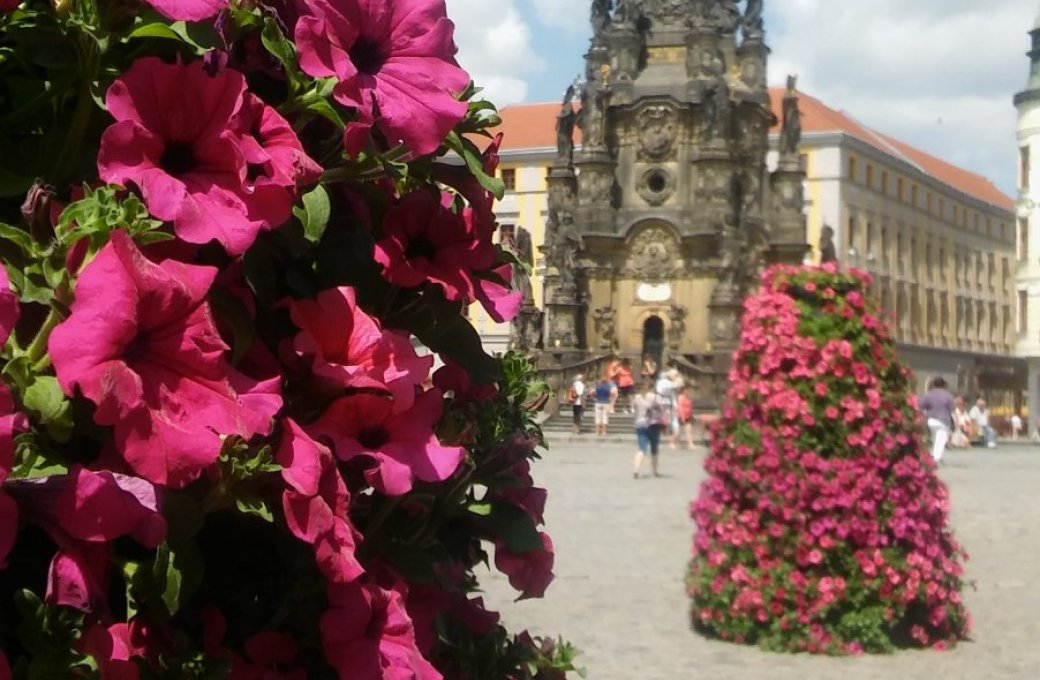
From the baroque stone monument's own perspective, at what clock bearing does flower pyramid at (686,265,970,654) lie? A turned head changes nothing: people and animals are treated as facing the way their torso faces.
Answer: The flower pyramid is roughly at 12 o'clock from the baroque stone monument.

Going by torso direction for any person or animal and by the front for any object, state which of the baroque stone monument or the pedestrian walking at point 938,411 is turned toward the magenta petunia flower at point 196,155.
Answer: the baroque stone monument

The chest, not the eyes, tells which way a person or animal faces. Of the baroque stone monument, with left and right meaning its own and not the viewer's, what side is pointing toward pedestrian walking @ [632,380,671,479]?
front

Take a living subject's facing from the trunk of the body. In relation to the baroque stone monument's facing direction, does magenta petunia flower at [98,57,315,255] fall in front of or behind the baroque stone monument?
in front

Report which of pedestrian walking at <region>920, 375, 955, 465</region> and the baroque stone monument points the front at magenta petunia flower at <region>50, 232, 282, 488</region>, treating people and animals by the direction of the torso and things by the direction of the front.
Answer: the baroque stone monument

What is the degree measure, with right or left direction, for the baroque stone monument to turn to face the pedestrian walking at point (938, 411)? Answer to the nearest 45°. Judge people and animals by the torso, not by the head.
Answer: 0° — it already faces them

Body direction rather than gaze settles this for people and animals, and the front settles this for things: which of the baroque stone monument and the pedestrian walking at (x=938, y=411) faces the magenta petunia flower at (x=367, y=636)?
the baroque stone monument

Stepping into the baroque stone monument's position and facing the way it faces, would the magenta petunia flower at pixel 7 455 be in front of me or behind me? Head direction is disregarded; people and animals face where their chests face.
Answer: in front
